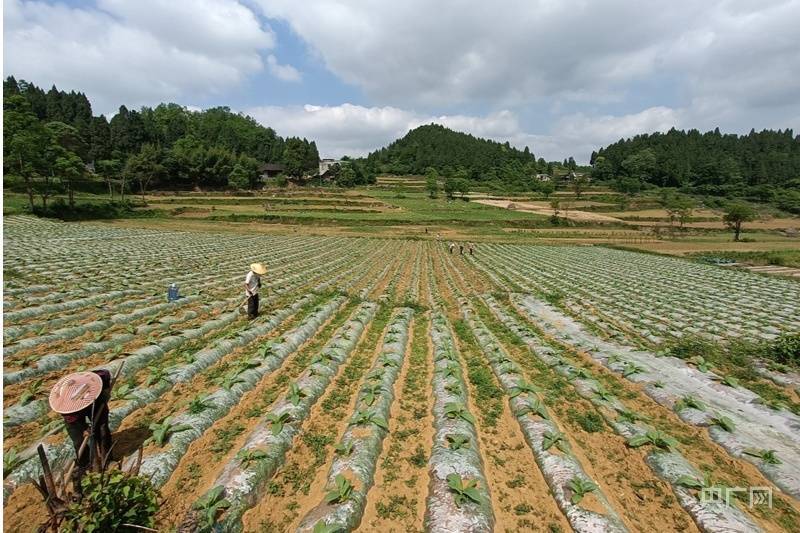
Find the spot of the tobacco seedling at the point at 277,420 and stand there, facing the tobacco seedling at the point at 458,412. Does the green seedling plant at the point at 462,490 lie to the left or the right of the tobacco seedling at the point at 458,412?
right

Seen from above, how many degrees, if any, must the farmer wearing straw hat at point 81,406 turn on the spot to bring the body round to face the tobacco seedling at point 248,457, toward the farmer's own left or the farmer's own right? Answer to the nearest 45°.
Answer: approximately 135° to the farmer's own left

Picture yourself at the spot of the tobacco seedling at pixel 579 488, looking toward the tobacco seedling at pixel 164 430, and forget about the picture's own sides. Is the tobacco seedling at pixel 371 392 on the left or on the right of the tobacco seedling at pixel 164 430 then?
right
